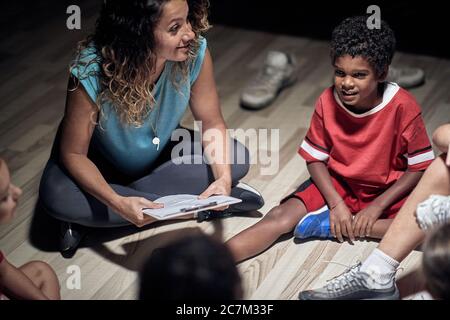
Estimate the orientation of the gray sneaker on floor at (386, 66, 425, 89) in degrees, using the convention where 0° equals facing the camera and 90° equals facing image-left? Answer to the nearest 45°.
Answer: approximately 270°

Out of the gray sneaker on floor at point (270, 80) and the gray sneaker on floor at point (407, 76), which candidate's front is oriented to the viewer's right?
the gray sneaker on floor at point (407, 76)

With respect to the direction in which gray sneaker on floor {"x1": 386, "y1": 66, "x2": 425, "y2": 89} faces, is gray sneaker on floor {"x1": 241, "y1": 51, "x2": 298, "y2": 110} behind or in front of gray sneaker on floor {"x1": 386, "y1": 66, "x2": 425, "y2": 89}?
behind

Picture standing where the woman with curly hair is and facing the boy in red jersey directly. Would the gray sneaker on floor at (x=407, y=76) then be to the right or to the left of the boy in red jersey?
left

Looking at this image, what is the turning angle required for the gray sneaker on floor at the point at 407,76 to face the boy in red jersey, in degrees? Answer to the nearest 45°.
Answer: approximately 90° to its right

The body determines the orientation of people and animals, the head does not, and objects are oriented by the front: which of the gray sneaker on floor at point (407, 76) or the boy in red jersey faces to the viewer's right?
the gray sneaker on floor

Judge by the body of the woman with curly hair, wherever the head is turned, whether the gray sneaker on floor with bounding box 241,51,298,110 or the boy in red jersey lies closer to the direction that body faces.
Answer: the boy in red jersey

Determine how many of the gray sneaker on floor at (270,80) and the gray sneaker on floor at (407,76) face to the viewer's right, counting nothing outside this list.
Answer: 1
